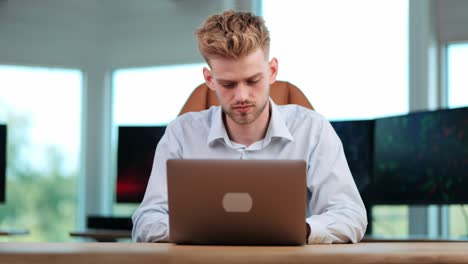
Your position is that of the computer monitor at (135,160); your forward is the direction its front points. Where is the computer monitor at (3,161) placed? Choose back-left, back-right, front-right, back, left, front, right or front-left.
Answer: right

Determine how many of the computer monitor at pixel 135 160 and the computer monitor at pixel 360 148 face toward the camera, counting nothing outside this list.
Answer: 2

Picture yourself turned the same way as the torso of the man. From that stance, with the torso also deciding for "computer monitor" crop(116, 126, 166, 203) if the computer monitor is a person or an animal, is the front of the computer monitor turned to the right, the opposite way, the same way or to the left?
the same way

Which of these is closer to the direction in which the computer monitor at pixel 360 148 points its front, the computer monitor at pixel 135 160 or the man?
the man

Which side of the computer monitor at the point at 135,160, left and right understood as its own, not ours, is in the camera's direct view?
front

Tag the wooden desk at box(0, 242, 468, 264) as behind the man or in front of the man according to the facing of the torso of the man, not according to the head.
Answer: in front

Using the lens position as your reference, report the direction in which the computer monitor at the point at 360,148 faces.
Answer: facing the viewer

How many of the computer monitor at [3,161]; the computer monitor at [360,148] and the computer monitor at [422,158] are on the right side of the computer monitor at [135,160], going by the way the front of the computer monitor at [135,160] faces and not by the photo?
1

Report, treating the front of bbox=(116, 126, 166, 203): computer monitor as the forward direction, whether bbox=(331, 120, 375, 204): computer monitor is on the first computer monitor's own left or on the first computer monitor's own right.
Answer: on the first computer monitor's own left

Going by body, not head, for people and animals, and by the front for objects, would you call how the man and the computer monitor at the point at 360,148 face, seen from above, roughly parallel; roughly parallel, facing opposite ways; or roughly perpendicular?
roughly parallel

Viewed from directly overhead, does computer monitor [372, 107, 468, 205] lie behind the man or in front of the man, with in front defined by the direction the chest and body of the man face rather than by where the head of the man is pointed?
behind

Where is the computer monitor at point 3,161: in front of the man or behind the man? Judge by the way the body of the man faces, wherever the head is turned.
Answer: behind

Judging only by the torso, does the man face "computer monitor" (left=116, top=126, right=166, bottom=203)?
no

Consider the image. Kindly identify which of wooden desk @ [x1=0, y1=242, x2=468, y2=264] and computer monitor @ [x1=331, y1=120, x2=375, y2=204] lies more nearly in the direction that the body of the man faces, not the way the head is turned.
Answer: the wooden desk

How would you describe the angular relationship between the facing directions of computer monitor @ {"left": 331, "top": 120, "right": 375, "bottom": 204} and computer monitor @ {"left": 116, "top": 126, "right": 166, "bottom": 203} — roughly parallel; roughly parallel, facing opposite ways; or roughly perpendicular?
roughly parallel

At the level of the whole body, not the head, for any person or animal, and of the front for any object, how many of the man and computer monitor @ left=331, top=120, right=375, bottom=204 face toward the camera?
2

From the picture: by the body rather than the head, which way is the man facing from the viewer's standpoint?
toward the camera

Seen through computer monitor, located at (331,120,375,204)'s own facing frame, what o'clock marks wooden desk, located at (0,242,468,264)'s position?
The wooden desk is roughly at 12 o'clock from the computer monitor.

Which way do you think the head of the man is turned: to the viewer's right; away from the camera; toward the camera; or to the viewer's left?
toward the camera
